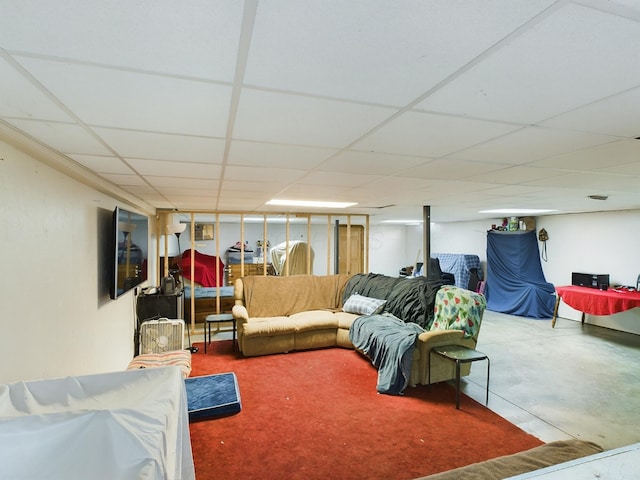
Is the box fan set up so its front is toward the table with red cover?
no

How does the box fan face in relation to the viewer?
toward the camera

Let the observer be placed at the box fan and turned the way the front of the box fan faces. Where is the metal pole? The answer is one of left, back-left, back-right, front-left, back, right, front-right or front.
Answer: left

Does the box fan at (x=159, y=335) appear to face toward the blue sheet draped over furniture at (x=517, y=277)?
no

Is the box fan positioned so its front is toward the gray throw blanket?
no

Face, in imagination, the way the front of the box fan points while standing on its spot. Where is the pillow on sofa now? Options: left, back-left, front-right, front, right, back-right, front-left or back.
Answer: left

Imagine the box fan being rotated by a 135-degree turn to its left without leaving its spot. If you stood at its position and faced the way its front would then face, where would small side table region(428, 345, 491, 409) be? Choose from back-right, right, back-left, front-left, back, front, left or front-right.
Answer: right

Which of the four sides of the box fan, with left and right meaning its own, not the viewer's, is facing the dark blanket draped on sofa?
left

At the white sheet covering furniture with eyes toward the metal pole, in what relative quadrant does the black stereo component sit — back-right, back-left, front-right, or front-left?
front-right

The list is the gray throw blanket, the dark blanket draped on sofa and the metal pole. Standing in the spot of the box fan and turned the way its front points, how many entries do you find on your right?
0

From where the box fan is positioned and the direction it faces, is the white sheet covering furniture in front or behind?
in front

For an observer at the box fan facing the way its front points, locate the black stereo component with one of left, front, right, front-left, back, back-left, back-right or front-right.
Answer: left

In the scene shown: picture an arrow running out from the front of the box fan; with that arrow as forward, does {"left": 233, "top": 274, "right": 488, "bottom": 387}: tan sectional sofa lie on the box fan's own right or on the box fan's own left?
on the box fan's own left
